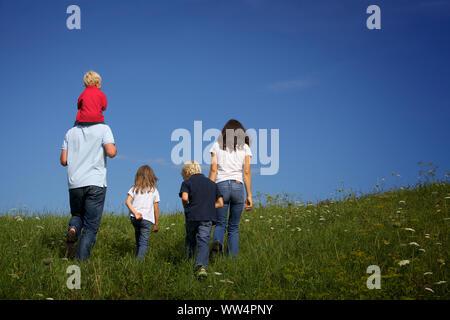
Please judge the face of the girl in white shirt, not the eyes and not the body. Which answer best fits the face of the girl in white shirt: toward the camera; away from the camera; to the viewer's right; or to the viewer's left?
away from the camera

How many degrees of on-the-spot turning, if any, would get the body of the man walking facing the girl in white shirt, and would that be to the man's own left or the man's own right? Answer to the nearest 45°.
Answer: approximately 45° to the man's own right

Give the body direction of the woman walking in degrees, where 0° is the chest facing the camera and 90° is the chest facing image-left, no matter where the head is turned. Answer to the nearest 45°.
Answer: approximately 180°

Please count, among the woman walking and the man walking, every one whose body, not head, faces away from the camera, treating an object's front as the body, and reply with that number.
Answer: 2

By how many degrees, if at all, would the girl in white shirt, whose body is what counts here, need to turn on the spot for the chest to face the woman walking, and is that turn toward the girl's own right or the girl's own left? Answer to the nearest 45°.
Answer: approximately 135° to the girl's own right

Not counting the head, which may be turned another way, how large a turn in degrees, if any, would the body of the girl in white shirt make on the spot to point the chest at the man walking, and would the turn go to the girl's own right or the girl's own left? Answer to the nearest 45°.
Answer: approximately 135° to the girl's own left

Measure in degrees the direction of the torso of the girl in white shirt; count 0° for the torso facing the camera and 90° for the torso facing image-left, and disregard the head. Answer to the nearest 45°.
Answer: approximately 180°

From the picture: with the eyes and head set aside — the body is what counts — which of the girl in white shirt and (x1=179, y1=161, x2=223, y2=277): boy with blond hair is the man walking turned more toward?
the girl in white shirt

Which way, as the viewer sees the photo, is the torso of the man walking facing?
away from the camera
